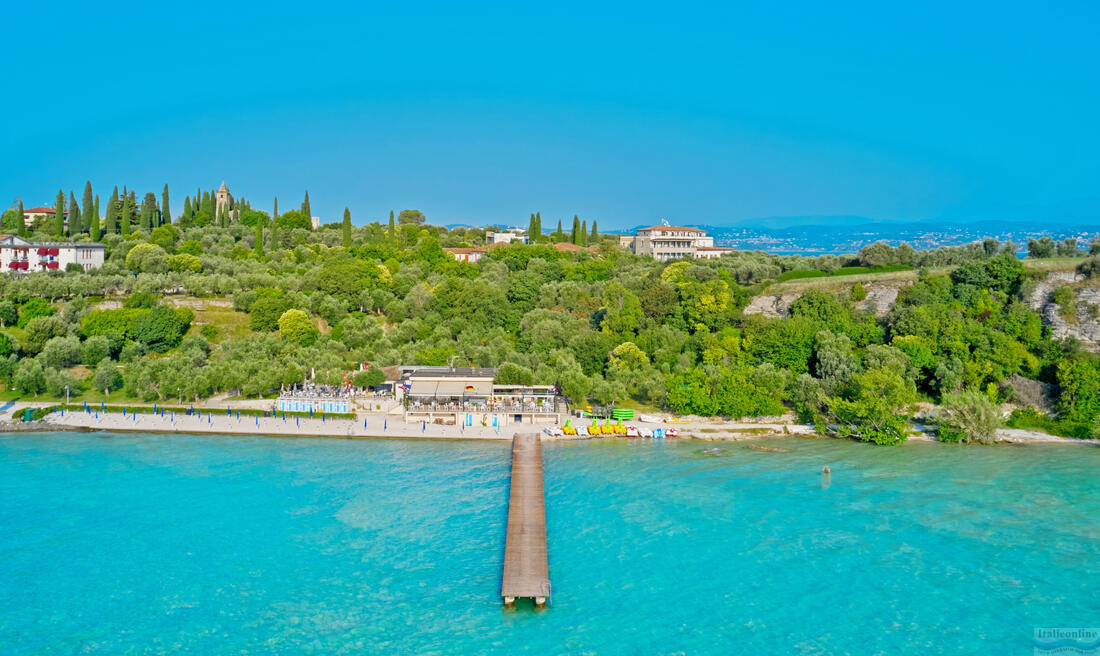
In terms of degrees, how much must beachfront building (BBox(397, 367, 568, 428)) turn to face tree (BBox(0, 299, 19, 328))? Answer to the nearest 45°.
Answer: approximately 135° to its right

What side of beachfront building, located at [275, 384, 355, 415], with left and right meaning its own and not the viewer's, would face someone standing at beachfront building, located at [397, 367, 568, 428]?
left

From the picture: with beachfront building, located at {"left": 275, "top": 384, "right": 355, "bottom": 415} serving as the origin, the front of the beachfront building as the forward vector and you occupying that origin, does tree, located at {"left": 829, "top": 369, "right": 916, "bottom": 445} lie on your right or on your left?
on your left

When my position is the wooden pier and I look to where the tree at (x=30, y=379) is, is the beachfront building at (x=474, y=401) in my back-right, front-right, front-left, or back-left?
front-right

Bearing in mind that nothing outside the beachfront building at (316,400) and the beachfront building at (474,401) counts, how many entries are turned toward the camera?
2

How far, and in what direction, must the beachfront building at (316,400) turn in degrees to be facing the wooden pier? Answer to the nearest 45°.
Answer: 0° — it already faces it

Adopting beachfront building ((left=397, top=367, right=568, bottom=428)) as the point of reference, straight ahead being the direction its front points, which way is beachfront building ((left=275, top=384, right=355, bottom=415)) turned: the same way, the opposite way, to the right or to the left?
the same way

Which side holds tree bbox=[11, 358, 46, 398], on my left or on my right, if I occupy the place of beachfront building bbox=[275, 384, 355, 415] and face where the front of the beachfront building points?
on my right

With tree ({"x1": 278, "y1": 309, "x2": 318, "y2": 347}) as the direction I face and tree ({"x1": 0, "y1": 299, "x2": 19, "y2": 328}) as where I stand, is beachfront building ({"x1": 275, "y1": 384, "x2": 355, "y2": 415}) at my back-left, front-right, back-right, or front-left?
front-right

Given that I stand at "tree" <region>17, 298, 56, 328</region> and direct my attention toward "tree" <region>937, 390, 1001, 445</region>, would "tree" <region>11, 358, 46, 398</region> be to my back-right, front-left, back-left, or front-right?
front-right

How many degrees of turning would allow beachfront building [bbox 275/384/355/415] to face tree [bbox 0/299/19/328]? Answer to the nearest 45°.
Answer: approximately 135° to its right

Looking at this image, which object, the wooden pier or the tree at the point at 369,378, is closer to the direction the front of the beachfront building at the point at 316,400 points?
the wooden pier

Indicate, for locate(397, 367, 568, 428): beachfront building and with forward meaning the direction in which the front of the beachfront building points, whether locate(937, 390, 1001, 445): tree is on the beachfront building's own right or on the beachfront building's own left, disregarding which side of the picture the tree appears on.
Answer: on the beachfront building's own left

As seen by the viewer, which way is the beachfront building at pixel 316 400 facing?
toward the camera

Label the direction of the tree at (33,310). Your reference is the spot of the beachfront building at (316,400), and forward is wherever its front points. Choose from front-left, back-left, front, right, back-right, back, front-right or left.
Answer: back-right
